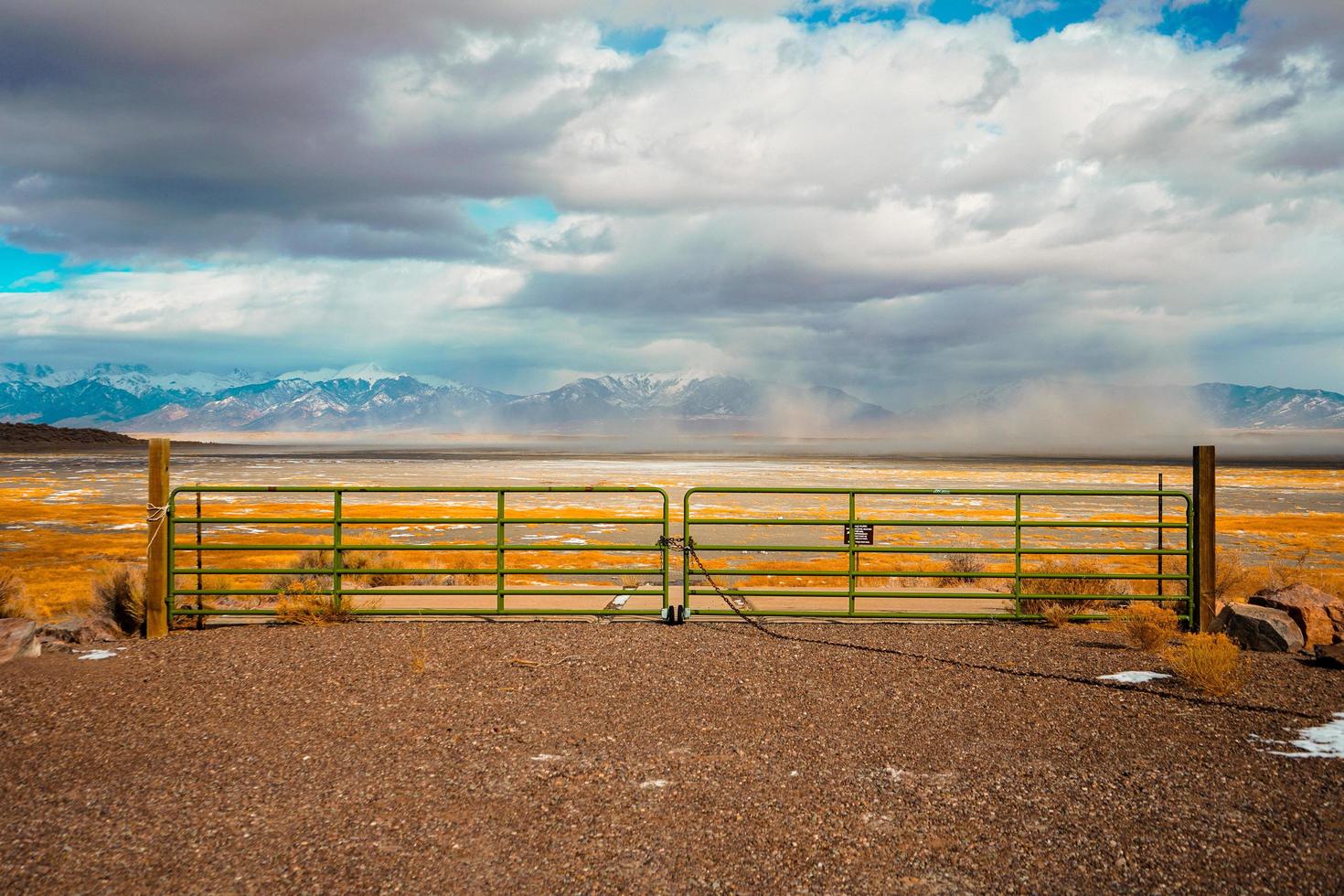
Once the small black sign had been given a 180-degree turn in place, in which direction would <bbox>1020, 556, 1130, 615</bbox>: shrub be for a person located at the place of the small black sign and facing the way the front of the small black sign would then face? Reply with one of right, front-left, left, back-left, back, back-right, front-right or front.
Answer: front-right

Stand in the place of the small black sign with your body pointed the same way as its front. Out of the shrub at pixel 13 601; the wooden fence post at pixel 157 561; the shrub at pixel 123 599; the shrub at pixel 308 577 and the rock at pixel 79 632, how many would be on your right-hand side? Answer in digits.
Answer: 5

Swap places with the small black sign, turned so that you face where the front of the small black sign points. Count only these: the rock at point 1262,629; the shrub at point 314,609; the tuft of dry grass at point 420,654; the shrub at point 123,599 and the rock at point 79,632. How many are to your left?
1

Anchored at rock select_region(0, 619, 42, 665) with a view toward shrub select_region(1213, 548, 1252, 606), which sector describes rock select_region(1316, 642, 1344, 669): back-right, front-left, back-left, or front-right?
front-right

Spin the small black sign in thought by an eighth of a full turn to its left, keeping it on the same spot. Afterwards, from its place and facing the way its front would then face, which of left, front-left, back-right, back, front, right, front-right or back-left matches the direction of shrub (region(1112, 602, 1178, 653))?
front-left

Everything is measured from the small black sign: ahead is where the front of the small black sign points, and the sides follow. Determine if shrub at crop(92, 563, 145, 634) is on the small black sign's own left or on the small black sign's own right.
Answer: on the small black sign's own right

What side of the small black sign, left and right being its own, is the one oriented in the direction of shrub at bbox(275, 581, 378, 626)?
right

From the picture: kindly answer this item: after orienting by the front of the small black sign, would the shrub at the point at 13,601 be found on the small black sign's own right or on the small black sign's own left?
on the small black sign's own right

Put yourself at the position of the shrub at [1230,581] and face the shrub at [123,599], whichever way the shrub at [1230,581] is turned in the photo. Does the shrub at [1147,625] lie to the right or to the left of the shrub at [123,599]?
left

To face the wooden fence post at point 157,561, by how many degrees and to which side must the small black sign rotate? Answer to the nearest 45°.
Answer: approximately 90° to its right

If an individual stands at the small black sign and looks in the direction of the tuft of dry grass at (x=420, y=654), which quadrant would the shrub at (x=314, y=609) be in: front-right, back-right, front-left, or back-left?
front-right

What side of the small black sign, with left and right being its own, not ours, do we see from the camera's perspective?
front

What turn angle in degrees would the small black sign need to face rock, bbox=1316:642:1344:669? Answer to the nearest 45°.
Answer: approximately 90° to its left

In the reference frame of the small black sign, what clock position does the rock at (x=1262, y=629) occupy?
The rock is roughly at 9 o'clock from the small black sign.

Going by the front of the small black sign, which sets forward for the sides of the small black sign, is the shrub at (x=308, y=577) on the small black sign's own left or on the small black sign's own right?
on the small black sign's own right

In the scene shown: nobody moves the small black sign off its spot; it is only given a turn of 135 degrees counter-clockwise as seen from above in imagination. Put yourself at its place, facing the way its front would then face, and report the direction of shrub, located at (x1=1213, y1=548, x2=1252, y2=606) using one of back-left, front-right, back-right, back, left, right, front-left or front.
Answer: front

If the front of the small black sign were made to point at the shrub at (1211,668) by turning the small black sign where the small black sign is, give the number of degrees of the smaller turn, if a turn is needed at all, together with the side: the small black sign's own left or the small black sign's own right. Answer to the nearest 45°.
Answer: approximately 45° to the small black sign's own left
